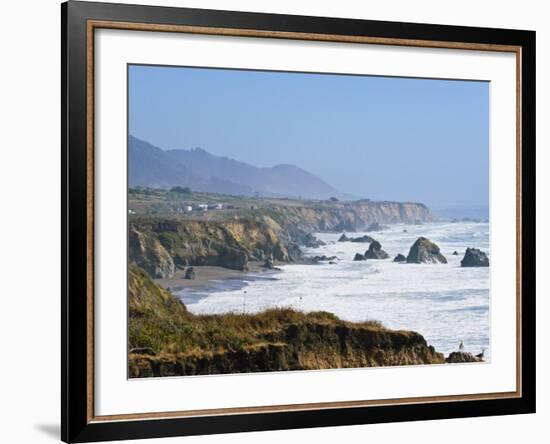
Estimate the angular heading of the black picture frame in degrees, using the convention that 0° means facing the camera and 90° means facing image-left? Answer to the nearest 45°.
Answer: approximately 315°
